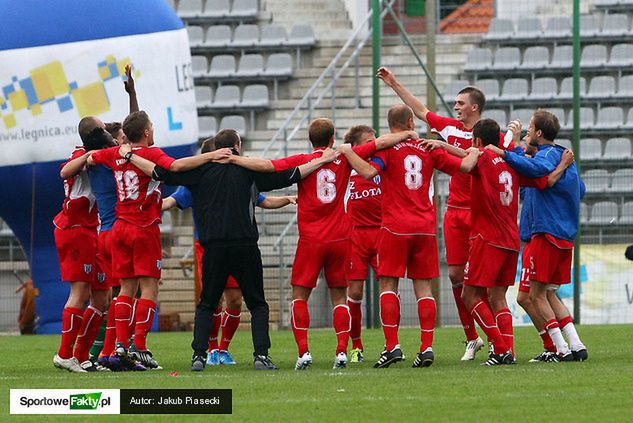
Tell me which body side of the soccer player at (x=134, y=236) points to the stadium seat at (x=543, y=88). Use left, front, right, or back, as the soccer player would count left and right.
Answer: front

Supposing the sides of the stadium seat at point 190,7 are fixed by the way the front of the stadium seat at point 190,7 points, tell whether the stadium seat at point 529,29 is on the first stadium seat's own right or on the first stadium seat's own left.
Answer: on the first stadium seat's own left

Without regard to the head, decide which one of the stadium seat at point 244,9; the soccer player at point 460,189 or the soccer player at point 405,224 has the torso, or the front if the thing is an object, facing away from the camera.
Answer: the soccer player at point 405,224

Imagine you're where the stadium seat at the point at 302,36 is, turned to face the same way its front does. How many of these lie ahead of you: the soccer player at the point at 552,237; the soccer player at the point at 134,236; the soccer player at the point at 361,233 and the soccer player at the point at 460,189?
4

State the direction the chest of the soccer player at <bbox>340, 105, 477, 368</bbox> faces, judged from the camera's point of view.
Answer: away from the camera

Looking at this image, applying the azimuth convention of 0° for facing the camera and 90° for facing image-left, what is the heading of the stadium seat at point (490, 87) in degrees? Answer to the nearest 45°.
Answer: approximately 0°

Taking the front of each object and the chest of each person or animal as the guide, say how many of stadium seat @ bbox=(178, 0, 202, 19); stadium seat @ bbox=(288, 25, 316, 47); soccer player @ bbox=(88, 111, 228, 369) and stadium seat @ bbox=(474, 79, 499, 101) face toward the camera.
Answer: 3

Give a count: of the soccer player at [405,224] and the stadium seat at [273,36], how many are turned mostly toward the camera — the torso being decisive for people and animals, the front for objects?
1

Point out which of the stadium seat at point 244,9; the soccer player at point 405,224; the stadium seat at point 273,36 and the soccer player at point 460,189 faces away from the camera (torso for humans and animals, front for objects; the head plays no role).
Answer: the soccer player at point 405,224

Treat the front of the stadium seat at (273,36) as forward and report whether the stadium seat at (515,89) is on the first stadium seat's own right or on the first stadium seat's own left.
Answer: on the first stadium seat's own left

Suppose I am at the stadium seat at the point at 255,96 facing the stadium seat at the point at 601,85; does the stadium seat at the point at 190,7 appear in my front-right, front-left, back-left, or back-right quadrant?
back-left

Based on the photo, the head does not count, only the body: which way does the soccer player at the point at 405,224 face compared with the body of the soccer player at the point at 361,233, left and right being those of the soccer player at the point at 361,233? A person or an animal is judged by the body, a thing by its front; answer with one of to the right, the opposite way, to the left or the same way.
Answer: the opposite way

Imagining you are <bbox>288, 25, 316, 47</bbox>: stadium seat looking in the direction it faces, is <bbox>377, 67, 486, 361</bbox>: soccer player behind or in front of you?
in front
